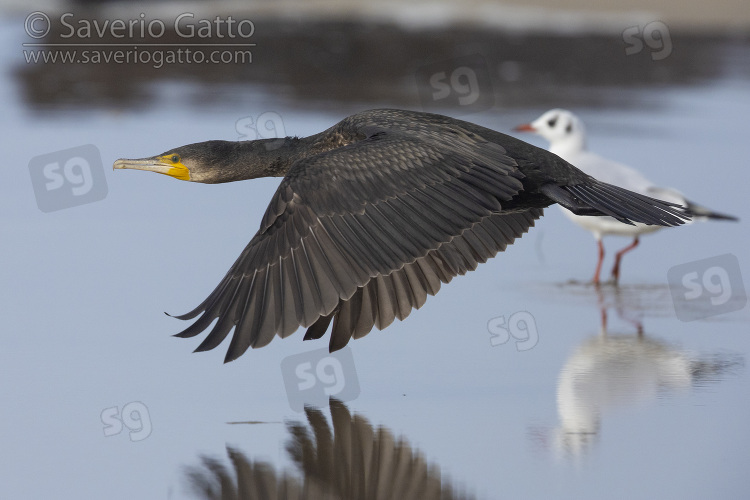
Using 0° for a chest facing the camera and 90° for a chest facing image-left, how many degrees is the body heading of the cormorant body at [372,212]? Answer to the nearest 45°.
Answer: approximately 90°
